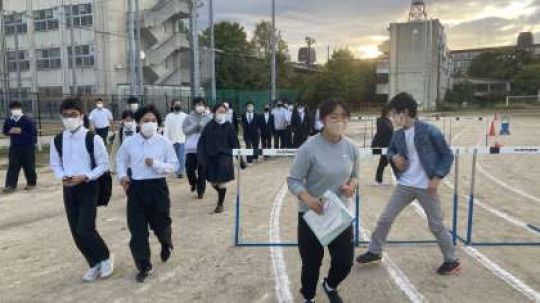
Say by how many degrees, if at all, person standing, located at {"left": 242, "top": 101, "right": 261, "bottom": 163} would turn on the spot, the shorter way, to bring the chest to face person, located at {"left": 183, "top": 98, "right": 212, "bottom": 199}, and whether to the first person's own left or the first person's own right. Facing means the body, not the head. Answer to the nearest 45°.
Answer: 0° — they already face them

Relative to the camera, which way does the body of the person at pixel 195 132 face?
toward the camera

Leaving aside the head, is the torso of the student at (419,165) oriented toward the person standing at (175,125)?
no

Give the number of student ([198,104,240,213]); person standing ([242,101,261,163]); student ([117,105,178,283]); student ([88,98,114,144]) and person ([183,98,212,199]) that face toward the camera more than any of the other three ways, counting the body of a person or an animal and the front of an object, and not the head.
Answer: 5

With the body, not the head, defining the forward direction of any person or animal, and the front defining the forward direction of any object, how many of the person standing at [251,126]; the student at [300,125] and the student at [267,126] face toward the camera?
3

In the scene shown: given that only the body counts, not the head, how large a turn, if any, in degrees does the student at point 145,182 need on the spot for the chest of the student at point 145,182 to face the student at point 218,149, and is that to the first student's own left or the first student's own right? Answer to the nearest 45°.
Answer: approximately 180°

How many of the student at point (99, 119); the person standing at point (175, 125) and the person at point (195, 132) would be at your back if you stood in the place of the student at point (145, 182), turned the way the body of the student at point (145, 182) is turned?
3

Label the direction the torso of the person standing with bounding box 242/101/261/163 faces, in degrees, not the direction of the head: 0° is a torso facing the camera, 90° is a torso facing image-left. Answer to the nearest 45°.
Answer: approximately 0°

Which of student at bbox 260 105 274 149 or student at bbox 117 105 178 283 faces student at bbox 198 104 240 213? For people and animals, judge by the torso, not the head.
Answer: student at bbox 260 105 274 149

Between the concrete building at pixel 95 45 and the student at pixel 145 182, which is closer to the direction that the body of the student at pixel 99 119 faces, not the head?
the student

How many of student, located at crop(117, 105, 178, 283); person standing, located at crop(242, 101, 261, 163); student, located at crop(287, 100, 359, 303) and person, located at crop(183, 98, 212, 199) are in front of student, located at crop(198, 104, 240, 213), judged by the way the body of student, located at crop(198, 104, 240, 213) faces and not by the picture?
2

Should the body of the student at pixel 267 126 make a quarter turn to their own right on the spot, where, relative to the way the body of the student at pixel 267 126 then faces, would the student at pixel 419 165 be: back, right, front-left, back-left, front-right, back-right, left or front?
left

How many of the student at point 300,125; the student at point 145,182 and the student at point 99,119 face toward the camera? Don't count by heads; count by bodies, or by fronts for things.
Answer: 3

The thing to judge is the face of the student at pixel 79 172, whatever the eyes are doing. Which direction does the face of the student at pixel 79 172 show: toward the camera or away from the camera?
toward the camera

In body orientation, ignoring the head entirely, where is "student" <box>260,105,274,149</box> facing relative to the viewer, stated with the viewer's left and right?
facing the viewer

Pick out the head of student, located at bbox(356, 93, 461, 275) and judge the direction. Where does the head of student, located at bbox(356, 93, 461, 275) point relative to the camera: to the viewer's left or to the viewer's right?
to the viewer's left

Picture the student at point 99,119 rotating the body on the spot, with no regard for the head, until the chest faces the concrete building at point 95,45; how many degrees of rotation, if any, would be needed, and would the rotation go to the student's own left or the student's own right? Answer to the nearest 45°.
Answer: approximately 180°

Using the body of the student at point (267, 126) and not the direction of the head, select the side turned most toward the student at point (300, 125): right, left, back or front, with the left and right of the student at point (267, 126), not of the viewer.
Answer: left

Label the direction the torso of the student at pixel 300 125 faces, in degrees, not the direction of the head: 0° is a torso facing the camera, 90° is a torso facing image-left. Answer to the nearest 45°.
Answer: approximately 0°

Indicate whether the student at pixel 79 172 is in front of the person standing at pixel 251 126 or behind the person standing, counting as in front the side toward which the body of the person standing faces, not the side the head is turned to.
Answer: in front

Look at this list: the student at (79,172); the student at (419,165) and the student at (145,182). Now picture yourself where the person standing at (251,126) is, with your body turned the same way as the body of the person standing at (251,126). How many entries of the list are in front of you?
3

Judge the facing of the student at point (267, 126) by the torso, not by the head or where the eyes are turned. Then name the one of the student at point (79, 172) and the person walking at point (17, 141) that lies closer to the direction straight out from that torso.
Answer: the student

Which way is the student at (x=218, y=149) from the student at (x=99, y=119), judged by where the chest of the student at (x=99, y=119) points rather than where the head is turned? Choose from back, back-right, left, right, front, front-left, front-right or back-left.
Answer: front

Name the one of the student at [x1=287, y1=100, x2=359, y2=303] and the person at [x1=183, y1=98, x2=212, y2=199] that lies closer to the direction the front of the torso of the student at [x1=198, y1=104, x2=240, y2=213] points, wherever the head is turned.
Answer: the student

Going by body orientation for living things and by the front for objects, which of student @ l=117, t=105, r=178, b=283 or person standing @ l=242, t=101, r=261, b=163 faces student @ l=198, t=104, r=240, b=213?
the person standing
